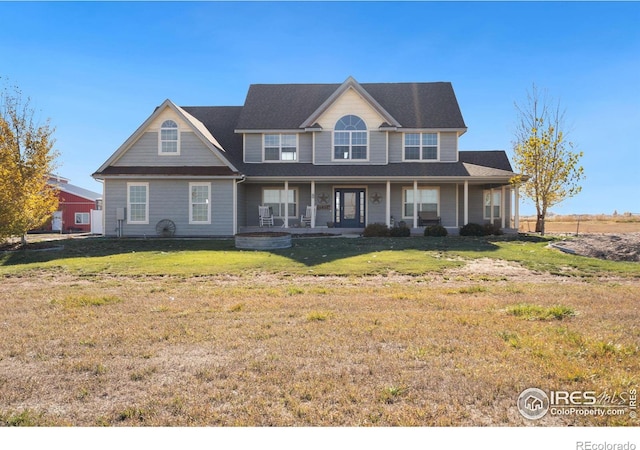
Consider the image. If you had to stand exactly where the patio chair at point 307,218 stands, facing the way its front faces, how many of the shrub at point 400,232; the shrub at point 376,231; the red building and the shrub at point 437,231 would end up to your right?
1

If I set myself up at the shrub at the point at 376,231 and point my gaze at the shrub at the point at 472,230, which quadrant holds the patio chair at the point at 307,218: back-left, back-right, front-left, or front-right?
back-left

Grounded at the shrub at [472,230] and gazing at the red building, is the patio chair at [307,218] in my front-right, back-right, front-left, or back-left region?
front-left

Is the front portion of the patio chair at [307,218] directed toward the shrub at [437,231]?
no

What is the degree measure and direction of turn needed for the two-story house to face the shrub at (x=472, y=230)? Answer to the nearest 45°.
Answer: approximately 90° to its left

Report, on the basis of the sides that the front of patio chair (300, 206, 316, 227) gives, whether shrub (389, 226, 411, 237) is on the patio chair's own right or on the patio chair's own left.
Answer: on the patio chair's own left

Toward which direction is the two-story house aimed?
toward the camera

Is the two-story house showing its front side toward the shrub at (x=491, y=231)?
no

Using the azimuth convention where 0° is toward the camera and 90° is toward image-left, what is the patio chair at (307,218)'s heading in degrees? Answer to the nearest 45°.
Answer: approximately 45°

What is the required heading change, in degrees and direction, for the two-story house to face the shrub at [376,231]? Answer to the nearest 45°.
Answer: approximately 45° to its left

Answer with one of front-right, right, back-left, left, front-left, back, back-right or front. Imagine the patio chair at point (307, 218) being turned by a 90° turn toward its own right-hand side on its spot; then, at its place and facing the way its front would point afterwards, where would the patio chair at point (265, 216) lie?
front-left

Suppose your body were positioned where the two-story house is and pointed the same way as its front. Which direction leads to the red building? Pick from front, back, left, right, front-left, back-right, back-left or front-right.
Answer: back-right

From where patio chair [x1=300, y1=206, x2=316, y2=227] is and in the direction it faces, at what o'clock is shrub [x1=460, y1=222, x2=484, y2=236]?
The shrub is roughly at 8 o'clock from the patio chair.

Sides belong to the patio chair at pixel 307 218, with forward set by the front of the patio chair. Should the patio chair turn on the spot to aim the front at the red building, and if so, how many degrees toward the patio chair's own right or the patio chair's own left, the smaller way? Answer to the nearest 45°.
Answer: approximately 90° to the patio chair's own right
